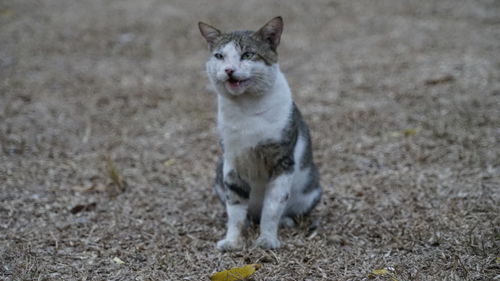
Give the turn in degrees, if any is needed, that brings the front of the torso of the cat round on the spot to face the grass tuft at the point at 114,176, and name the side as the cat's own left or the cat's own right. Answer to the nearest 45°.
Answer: approximately 90° to the cat's own right

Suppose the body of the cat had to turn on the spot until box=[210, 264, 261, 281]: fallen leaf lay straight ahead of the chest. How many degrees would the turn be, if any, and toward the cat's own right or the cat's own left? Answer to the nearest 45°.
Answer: approximately 45° to the cat's own left

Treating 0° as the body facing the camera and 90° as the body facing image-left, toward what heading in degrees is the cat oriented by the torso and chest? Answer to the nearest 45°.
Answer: approximately 45°

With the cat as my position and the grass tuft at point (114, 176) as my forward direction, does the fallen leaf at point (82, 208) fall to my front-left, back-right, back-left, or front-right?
front-left

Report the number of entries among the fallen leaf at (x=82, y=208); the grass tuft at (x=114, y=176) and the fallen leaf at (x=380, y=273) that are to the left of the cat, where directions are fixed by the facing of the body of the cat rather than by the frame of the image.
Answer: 1

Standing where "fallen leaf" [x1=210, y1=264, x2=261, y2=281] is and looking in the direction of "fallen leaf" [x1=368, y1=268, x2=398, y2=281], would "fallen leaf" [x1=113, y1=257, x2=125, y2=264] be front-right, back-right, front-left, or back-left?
back-left

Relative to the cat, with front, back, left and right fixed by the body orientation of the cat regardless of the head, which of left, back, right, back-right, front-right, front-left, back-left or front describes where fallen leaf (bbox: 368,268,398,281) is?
left

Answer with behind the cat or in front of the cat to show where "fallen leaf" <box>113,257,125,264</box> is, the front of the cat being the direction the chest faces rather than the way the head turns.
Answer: in front

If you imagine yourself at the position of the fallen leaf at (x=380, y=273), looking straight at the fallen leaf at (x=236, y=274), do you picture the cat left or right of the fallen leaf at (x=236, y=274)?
right
